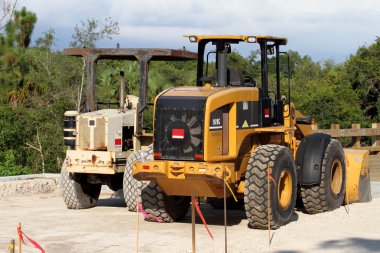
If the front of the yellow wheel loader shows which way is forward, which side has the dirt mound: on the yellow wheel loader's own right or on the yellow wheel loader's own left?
on the yellow wheel loader's own left

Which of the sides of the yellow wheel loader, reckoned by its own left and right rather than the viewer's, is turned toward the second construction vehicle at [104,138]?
left

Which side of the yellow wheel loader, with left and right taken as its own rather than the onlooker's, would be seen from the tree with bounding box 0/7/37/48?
left

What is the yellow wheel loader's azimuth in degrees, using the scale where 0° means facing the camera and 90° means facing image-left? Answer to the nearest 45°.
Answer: approximately 225°

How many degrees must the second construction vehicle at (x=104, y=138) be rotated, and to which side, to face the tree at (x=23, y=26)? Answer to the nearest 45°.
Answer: approximately 45° to its left

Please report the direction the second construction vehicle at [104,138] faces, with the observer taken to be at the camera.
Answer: facing away from the viewer and to the right of the viewer
